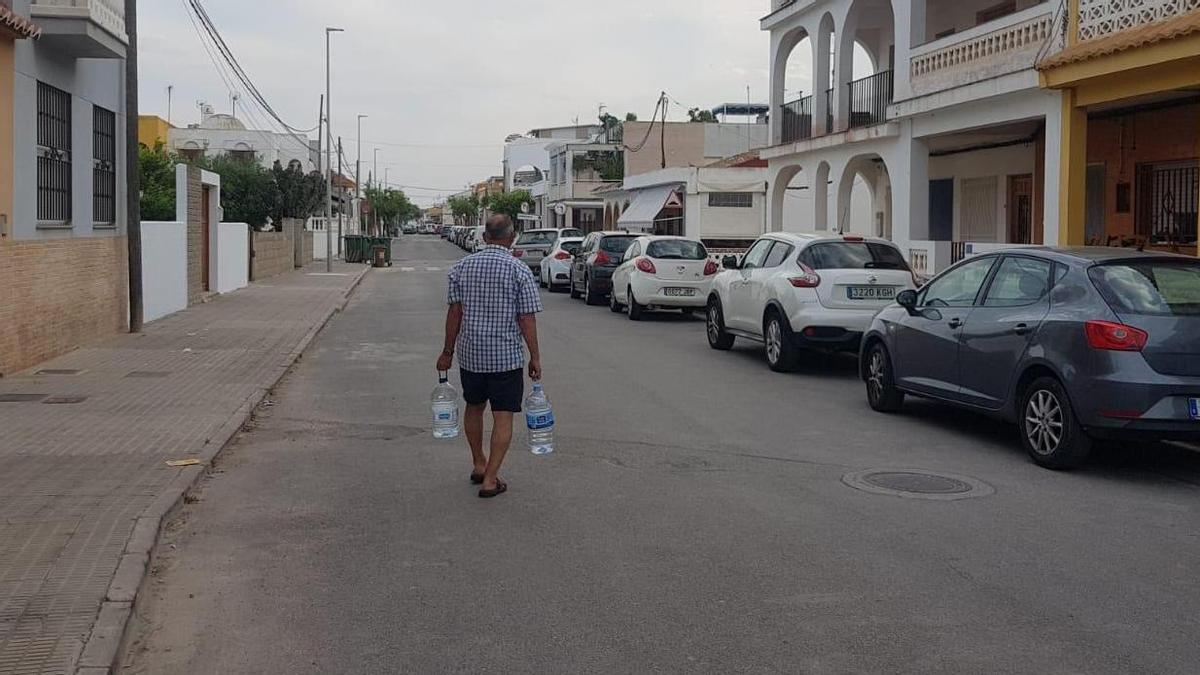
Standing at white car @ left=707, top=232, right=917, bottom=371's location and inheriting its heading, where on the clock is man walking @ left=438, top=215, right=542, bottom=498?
The man walking is roughly at 8 o'clock from the white car.

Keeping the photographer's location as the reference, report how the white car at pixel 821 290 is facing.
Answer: facing away from the viewer and to the left of the viewer

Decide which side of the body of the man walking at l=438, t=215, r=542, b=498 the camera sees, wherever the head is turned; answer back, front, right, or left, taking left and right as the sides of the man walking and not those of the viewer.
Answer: back

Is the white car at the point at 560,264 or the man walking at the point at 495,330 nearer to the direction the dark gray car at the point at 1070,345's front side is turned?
the white car

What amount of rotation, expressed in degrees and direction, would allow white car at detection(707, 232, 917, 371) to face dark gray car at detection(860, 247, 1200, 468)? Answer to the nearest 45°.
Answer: approximately 135° to its left

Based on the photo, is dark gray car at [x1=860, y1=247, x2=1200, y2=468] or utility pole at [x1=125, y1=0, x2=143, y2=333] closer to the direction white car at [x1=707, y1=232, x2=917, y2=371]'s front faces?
the utility pole
